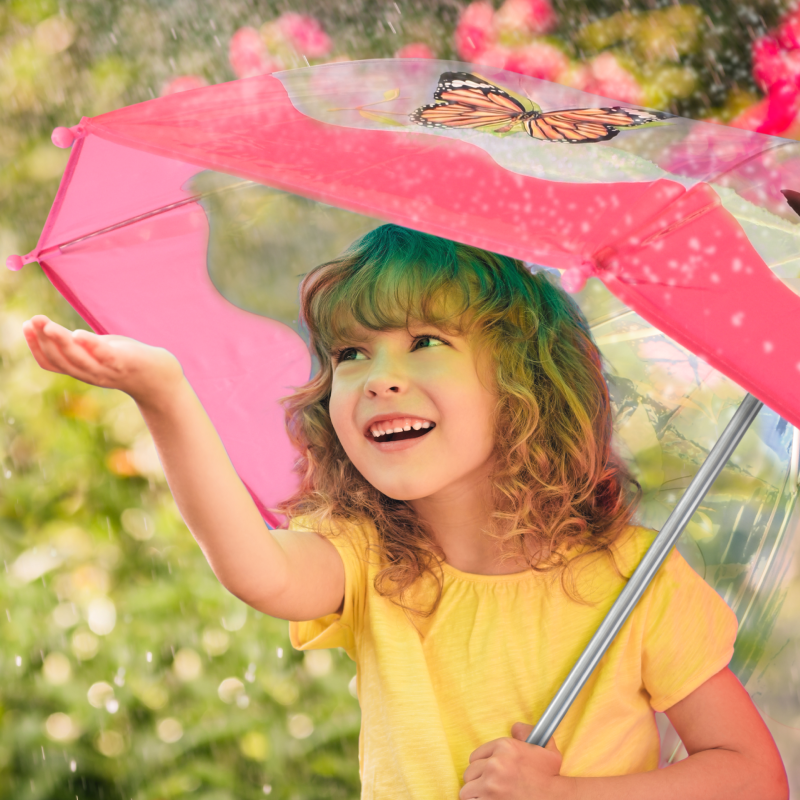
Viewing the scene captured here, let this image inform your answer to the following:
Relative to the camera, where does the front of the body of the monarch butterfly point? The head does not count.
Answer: away from the camera

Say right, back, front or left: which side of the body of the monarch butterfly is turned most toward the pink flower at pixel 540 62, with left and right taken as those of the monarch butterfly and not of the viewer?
front

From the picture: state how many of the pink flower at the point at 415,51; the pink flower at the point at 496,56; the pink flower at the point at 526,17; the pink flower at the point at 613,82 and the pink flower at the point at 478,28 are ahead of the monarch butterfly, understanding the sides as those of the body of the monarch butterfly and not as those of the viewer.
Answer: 5

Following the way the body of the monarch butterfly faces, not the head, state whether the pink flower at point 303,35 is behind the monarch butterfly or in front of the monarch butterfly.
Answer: in front

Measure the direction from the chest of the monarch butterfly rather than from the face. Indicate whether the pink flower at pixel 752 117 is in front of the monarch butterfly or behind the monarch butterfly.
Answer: in front

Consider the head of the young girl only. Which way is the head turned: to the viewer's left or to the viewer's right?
to the viewer's left

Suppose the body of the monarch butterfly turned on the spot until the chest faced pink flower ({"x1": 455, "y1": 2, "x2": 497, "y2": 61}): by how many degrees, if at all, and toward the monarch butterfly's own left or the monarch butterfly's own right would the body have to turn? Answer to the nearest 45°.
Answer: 0° — it already faces it
